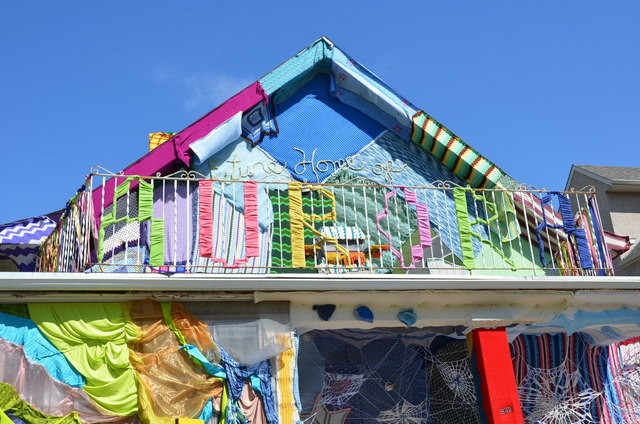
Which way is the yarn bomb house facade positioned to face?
toward the camera
